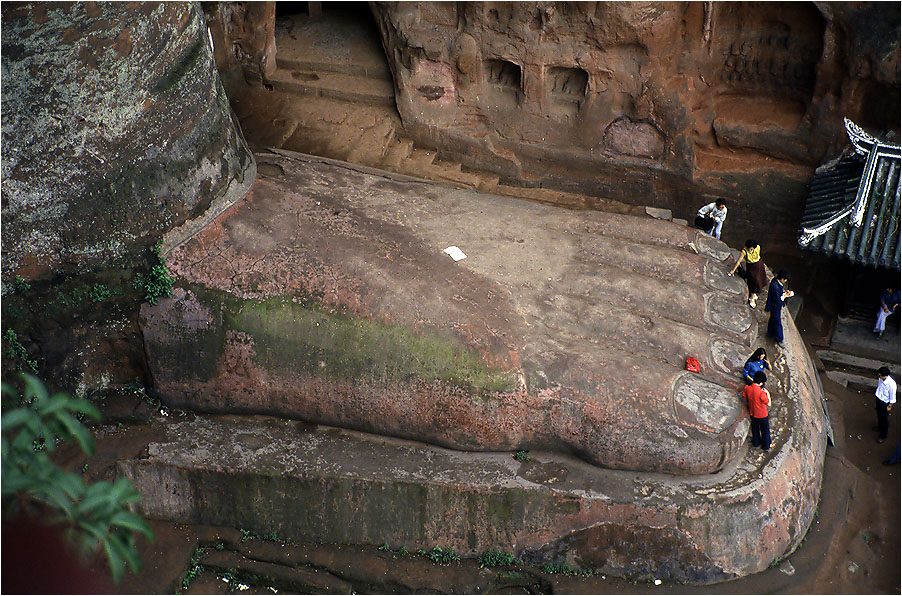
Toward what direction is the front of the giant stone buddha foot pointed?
to the viewer's right

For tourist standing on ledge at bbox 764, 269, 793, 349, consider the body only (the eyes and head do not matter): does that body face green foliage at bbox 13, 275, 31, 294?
no

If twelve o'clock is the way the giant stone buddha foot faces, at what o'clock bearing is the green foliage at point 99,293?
The green foliage is roughly at 6 o'clock from the giant stone buddha foot.

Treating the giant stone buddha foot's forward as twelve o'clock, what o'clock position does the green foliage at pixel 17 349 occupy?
The green foliage is roughly at 6 o'clock from the giant stone buddha foot.

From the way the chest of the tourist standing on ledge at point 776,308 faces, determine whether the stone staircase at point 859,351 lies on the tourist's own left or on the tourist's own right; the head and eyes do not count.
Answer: on the tourist's own left

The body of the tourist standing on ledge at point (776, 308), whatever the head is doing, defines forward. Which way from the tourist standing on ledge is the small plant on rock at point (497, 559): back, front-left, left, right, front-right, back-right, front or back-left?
right

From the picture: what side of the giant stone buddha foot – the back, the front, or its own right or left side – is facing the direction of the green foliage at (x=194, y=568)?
back

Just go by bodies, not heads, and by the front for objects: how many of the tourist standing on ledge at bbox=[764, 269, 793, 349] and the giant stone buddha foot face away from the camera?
0

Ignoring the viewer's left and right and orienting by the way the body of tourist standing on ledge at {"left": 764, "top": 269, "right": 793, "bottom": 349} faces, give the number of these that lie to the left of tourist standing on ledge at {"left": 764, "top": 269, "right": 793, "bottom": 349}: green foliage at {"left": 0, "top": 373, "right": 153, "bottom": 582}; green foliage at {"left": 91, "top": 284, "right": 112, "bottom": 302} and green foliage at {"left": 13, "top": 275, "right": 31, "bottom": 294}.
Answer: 0

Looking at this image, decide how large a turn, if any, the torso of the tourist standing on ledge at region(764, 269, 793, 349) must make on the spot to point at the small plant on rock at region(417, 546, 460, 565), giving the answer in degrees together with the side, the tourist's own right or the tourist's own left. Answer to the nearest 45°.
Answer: approximately 90° to the tourist's own right

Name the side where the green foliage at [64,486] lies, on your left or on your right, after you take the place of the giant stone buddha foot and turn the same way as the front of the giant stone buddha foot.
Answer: on your right
